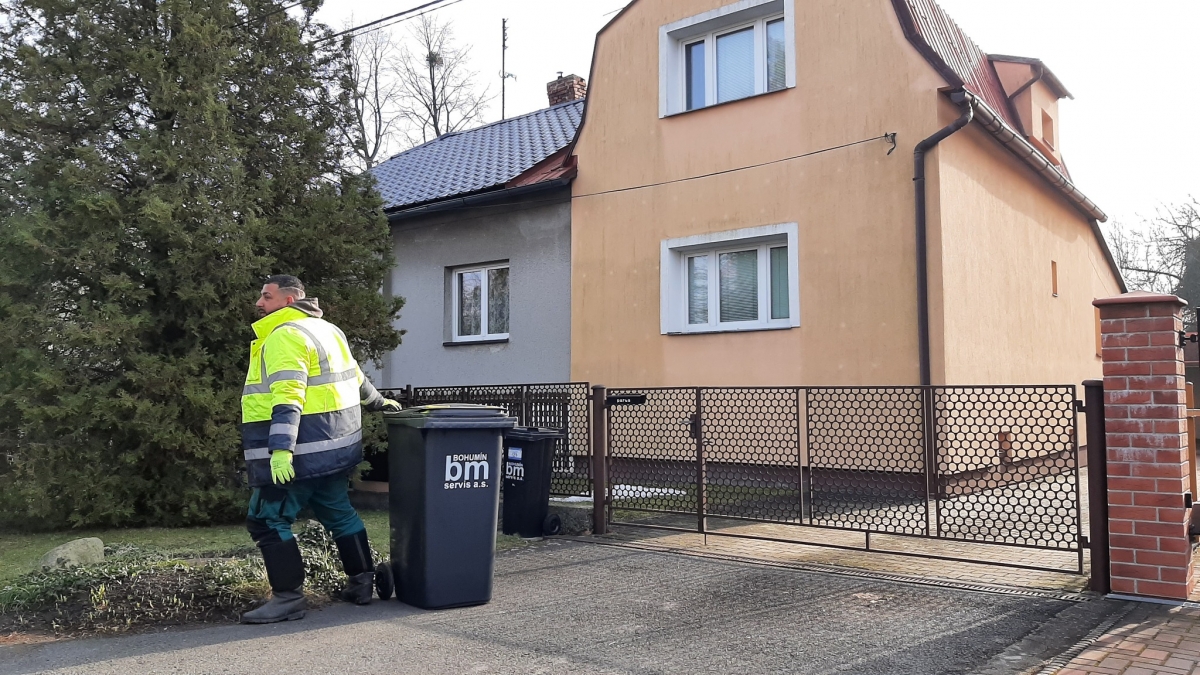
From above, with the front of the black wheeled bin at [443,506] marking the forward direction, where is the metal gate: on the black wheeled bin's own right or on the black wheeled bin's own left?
on the black wheeled bin's own left

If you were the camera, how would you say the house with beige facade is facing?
facing the viewer and to the left of the viewer

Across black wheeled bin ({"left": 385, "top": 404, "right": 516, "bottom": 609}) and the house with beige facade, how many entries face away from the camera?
0

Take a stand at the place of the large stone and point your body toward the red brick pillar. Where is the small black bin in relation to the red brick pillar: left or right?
left

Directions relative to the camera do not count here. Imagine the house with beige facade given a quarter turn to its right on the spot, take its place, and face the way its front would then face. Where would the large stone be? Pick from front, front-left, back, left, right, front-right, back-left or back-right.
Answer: left

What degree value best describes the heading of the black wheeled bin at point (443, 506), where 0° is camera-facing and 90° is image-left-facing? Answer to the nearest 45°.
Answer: approximately 315°

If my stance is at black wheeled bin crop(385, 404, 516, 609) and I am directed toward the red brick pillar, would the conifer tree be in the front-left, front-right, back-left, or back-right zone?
back-left

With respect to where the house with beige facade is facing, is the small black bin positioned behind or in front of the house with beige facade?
in front

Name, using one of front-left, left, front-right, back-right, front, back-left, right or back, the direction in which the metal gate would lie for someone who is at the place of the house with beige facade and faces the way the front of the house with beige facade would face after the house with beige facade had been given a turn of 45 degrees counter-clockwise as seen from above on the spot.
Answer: front

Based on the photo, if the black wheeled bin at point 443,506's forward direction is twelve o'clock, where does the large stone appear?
The large stone is roughly at 5 o'clock from the black wheeled bin.

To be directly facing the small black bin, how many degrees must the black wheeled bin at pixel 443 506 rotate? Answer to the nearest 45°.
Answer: approximately 135° to its left

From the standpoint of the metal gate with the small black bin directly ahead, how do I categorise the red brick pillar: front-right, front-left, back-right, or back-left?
back-left
